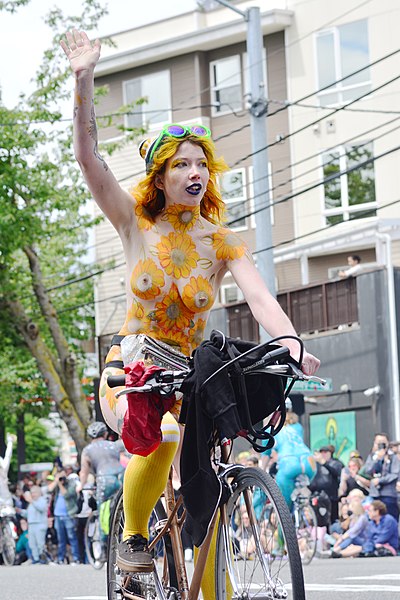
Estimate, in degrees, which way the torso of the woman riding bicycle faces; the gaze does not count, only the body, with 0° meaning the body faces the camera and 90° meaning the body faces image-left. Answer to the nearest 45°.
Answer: approximately 315°

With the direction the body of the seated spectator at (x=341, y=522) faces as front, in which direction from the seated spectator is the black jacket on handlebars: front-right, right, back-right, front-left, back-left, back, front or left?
front-left

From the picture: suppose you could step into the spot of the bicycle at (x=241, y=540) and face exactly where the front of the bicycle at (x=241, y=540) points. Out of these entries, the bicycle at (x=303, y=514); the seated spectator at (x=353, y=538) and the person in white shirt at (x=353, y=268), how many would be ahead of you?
0

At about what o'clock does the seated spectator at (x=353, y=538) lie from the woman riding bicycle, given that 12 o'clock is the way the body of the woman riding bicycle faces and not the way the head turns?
The seated spectator is roughly at 8 o'clock from the woman riding bicycle.

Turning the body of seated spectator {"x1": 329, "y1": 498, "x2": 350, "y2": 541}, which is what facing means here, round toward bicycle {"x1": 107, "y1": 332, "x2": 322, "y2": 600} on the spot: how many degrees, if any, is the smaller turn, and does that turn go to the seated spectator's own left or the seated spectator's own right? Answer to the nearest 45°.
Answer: approximately 45° to the seated spectator's own left

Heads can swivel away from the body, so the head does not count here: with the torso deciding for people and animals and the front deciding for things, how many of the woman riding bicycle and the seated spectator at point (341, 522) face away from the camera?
0

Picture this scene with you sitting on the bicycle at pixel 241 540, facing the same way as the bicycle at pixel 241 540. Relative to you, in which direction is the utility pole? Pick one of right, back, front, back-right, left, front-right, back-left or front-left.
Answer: back-left

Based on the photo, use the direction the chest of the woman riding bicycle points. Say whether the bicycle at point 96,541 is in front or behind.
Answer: behind

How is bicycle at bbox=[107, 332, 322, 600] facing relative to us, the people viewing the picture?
facing the viewer and to the right of the viewer

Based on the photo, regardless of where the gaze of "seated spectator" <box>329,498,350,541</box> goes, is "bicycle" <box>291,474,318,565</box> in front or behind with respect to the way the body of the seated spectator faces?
in front

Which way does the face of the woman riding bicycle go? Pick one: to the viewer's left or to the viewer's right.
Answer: to the viewer's right

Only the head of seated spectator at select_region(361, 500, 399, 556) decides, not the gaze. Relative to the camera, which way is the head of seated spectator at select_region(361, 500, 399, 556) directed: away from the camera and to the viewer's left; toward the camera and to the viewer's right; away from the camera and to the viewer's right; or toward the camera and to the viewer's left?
toward the camera and to the viewer's left

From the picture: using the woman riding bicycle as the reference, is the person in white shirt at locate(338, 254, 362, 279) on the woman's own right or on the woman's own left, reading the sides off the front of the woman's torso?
on the woman's own left

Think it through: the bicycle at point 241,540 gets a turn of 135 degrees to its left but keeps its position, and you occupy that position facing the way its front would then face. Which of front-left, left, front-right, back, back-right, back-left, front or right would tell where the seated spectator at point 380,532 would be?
front

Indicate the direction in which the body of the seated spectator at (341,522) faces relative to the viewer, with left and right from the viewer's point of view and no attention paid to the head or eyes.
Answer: facing the viewer and to the left of the viewer

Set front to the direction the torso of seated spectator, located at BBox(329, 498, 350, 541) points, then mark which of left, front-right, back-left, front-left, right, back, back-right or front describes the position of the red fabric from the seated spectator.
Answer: front-left

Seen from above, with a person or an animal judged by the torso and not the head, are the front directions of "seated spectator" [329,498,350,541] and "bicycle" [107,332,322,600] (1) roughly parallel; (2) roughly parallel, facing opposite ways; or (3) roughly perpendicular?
roughly perpendicular
